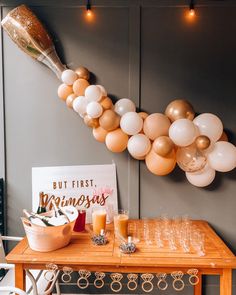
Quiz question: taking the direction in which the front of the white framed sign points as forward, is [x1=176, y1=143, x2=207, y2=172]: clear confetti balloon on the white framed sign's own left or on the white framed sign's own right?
on the white framed sign's own left

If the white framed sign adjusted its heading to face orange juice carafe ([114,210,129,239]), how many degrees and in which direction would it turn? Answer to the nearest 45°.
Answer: approximately 45° to its left

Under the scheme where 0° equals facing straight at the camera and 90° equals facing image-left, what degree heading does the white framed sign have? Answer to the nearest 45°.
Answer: approximately 0°

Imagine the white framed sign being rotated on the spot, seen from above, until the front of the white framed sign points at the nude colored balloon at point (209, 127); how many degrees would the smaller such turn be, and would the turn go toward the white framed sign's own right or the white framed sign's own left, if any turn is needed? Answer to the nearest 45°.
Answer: approximately 45° to the white framed sign's own left
